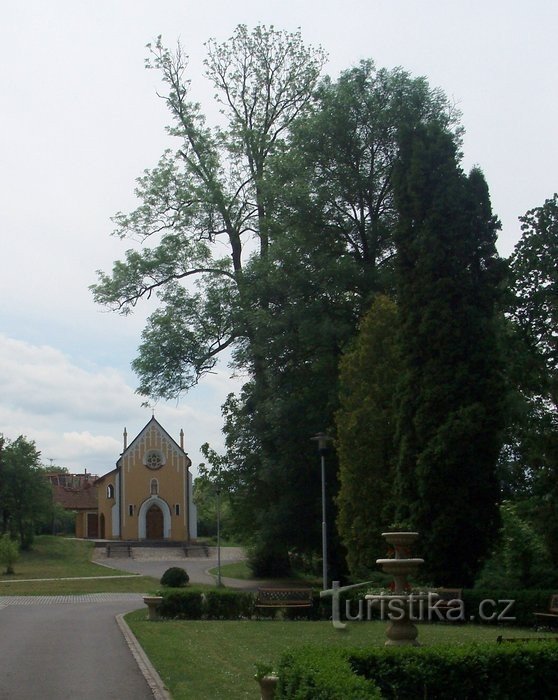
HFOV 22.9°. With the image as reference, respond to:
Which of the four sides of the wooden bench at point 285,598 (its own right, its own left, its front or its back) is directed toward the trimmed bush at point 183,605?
right

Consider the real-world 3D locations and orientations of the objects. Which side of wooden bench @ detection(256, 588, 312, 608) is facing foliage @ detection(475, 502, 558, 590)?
left

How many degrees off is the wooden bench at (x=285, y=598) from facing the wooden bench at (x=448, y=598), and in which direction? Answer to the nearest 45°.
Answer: approximately 45° to its left

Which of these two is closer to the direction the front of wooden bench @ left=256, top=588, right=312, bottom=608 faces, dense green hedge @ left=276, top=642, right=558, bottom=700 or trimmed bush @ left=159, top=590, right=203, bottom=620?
the dense green hedge

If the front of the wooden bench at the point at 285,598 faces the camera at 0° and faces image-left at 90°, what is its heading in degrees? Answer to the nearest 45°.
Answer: approximately 0°

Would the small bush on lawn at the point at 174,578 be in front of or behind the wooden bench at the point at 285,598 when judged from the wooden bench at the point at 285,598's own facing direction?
behind

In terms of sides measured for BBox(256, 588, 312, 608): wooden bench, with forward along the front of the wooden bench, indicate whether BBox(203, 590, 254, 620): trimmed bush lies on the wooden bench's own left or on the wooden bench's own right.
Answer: on the wooden bench's own right
